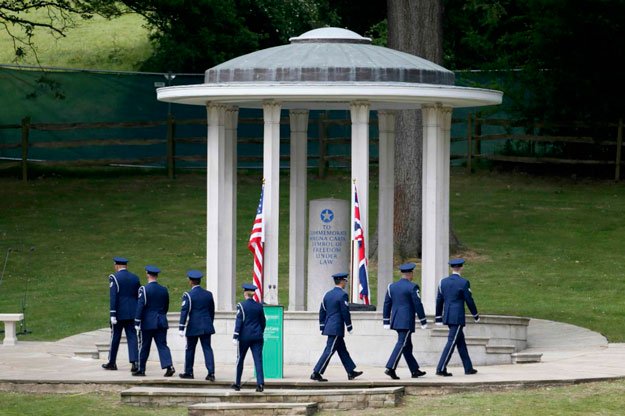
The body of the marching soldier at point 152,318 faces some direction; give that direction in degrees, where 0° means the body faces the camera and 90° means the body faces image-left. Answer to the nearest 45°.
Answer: approximately 135°

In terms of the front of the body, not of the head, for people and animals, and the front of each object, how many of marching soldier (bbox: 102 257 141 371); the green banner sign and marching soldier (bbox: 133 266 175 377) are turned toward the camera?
1

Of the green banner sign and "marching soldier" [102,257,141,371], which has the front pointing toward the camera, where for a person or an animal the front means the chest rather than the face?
the green banner sign

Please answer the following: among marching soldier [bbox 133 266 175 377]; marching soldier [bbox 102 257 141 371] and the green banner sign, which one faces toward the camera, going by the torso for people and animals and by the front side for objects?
the green banner sign

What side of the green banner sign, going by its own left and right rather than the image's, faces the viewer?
front

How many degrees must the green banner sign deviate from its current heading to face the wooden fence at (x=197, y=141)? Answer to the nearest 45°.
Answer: approximately 180°

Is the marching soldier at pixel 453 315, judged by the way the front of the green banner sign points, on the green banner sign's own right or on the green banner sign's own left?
on the green banner sign's own left
